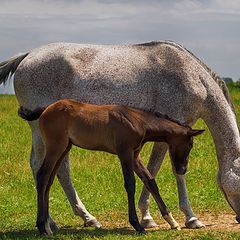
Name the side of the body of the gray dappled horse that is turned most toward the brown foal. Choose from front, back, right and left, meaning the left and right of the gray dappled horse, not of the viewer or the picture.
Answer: right

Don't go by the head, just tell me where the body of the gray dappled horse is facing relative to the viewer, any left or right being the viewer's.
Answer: facing to the right of the viewer

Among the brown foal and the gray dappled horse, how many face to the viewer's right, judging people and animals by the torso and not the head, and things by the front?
2

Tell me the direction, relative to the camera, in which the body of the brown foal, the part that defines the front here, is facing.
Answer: to the viewer's right
